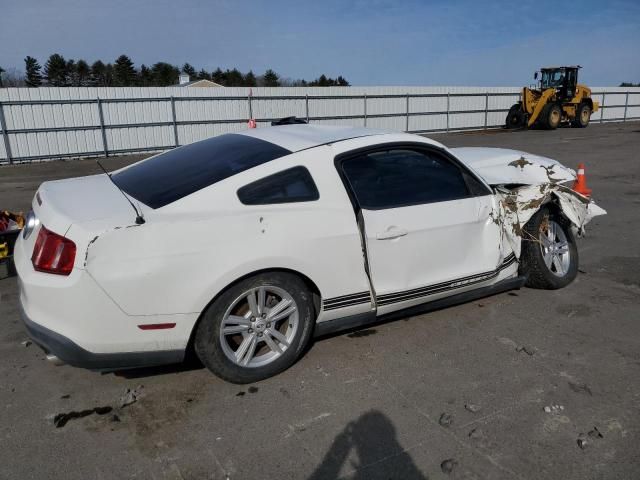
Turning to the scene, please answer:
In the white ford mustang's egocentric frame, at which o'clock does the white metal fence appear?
The white metal fence is roughly at 10 o'clock from the white ford mustang.

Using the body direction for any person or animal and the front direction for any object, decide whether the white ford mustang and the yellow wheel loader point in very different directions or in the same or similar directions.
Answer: very different directions

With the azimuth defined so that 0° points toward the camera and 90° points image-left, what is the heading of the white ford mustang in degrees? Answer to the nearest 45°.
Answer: approximately 225°

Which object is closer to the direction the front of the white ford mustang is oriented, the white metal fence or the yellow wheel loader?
the yellow wheel loader

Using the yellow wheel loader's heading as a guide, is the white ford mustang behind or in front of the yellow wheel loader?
in front

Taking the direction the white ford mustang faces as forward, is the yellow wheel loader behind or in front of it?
in front

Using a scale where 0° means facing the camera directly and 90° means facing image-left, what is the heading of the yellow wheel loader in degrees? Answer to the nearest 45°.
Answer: approximately 45°
